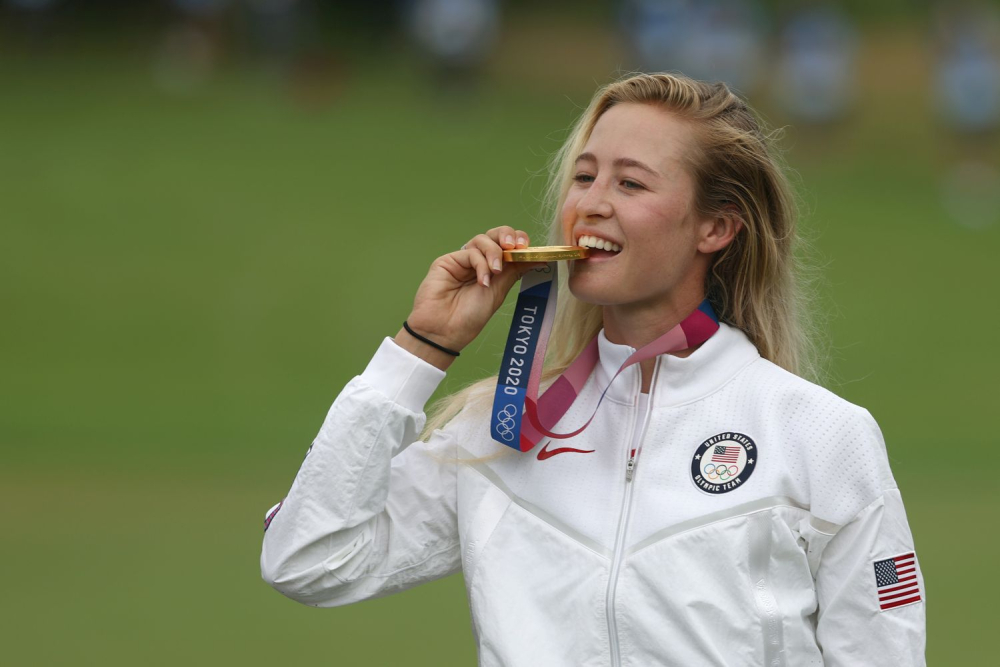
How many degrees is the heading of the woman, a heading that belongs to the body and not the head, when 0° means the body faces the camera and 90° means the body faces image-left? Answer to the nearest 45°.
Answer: approximately 45°
